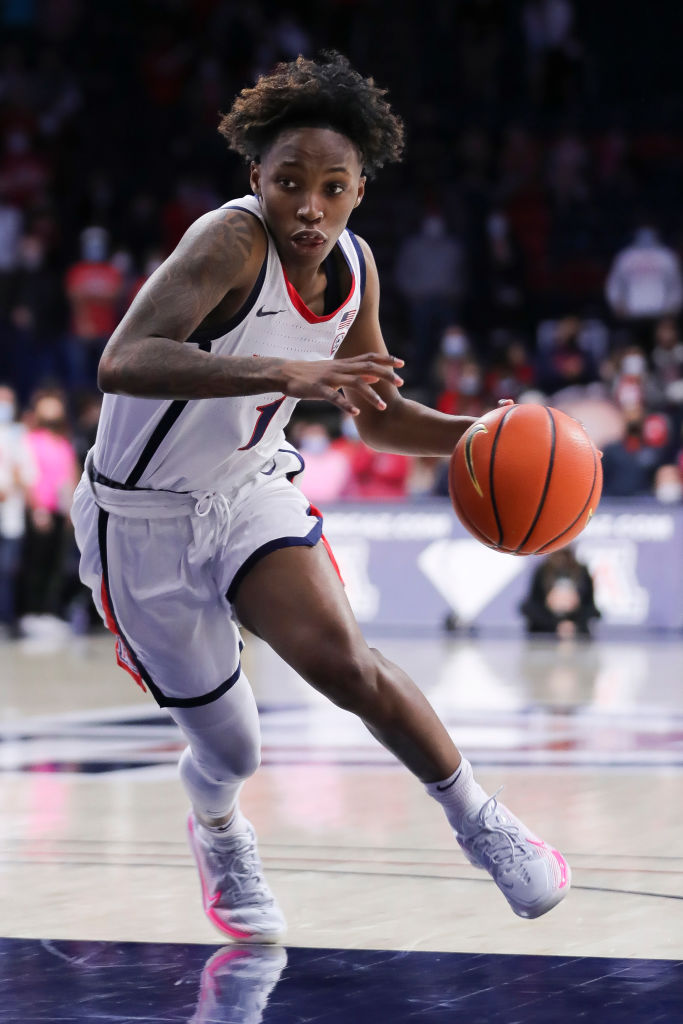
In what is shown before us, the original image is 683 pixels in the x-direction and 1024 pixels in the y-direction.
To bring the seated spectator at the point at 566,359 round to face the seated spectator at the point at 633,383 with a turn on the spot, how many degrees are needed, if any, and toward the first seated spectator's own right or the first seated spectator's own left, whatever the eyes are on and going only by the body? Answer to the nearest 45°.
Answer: approximately 45° to the first seated spectator's own left

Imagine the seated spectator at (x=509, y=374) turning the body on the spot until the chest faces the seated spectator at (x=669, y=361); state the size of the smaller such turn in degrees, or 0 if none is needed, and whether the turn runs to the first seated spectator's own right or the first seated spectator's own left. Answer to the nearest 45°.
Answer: approximately 90° to the first seated spectator's own left

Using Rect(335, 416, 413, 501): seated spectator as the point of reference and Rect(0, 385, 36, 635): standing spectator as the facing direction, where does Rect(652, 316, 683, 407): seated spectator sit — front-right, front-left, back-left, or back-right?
back-right

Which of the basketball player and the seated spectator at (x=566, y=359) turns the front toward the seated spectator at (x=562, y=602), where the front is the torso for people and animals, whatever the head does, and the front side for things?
the seated spectator at (x=566, y=359)

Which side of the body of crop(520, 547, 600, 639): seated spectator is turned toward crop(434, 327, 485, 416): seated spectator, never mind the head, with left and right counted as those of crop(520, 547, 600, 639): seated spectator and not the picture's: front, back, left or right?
back

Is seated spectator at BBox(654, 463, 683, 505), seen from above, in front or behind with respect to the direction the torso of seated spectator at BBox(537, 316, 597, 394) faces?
in front
